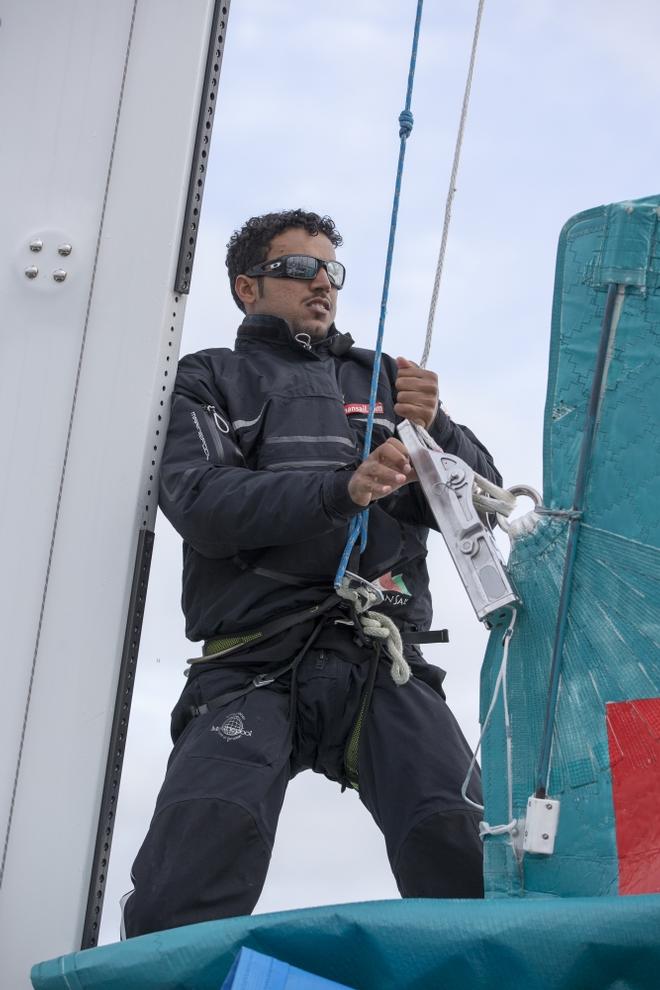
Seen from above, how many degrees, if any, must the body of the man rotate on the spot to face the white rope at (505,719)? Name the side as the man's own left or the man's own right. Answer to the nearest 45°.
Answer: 0° — they already face it

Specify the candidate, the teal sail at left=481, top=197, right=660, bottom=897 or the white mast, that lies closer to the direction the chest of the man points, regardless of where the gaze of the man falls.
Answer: the teal sail

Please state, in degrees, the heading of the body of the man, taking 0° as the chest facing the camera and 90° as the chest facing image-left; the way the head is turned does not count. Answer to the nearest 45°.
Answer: approximately 315°

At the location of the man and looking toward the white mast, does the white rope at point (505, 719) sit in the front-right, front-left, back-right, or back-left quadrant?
back-left

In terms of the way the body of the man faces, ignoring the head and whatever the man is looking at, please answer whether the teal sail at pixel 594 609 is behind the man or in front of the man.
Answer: in front

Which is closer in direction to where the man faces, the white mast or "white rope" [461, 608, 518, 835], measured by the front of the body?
the white rope

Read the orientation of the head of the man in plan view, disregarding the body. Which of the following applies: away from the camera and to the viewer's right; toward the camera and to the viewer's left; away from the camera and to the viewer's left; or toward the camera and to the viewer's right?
toward the camera and to the viewer's right
